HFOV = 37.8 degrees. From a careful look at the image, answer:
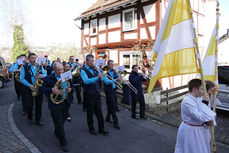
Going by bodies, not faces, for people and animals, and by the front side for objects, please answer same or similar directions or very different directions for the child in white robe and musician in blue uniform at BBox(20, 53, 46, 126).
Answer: same or similar directions

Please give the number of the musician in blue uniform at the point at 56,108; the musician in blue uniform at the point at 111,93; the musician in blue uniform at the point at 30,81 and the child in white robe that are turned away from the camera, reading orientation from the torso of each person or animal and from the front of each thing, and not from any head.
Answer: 0

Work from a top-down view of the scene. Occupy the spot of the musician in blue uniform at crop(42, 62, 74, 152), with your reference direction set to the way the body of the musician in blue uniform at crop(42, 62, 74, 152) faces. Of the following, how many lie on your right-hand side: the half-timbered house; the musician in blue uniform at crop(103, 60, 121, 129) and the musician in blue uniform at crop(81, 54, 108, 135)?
0

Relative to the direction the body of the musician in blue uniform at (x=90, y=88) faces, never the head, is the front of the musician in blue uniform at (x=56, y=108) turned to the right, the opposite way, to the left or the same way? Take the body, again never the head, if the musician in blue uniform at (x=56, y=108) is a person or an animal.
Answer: the same way

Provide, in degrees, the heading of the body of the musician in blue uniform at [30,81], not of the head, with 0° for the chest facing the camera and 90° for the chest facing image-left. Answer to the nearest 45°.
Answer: approximately 315°

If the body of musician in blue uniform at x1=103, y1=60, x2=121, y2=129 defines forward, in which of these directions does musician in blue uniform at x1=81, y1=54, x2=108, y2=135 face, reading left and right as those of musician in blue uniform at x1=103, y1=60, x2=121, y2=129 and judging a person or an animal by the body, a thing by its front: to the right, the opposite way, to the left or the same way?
the same way

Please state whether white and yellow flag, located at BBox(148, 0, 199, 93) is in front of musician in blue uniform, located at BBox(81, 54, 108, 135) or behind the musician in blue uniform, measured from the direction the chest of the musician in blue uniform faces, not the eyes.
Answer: in front

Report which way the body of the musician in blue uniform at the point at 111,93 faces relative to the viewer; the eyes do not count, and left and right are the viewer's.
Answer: facing the viewer and to the right of the viewer

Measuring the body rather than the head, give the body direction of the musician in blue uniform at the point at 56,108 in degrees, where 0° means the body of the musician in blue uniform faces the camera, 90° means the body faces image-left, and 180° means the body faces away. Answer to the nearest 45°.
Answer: approximately 315°

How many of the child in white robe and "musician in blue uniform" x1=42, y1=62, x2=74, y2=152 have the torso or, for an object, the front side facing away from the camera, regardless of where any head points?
0

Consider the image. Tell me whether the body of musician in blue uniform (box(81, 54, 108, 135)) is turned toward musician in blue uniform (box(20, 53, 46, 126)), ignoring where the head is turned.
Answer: no

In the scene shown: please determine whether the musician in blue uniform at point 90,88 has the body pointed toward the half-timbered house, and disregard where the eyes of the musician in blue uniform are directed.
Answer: no

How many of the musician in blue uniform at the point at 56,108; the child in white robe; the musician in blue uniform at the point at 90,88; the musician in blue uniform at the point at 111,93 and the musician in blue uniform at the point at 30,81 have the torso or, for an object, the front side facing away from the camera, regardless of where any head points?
0
